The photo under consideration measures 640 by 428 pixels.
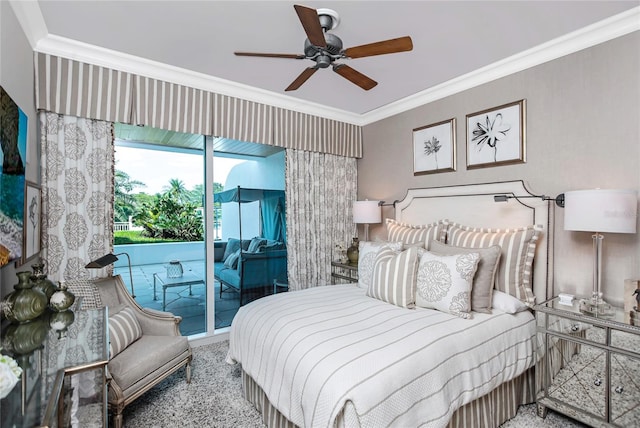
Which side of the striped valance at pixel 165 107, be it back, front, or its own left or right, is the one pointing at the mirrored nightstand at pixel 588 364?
front

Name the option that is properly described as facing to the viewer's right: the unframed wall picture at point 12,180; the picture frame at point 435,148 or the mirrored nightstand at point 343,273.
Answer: the unframed wall picture at point 12,180

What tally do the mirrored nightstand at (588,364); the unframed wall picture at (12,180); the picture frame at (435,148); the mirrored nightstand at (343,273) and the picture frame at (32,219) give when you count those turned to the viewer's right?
2

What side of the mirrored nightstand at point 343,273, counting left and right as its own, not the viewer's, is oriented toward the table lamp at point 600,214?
left

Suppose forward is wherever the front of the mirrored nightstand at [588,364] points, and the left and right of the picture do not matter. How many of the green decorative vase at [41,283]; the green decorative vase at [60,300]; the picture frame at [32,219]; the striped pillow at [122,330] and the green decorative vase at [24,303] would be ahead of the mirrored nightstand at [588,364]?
5

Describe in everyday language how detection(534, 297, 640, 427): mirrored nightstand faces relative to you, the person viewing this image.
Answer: facing the viewer and to the left of the viewer

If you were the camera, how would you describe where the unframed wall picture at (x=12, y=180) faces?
facing to the right of the viewer

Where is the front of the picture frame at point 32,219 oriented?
to the viewer's right

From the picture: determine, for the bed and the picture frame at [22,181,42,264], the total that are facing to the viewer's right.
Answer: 1

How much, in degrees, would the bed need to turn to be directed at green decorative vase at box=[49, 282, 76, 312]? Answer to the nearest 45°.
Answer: approximately 45° to its right

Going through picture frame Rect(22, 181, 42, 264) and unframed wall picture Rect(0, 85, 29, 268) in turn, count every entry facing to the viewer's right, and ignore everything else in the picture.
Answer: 2

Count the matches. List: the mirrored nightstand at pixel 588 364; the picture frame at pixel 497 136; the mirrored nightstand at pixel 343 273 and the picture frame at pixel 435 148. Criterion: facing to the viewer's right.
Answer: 0
